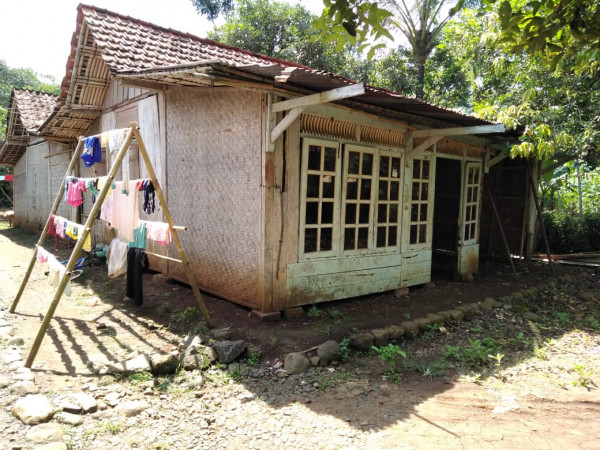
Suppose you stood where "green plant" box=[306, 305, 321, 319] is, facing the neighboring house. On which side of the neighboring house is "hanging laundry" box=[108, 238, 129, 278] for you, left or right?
left

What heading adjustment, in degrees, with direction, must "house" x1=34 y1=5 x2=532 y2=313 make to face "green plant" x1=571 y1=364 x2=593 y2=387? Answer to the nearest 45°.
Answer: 0° — it already faces it

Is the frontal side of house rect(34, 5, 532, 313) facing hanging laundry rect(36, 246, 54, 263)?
no

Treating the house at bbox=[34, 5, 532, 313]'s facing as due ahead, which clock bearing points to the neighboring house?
The neighboring house is roughly at 6 o'clock from the house.

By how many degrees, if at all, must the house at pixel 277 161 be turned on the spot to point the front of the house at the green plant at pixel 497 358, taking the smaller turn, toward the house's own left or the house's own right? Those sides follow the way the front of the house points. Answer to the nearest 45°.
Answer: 0° — it already faces it

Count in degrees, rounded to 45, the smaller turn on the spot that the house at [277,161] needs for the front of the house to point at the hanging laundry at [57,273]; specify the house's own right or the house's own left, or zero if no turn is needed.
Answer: approximately 90° to the house's own right

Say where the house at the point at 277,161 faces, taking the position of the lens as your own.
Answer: facing the viewer and to the right of the viewer
